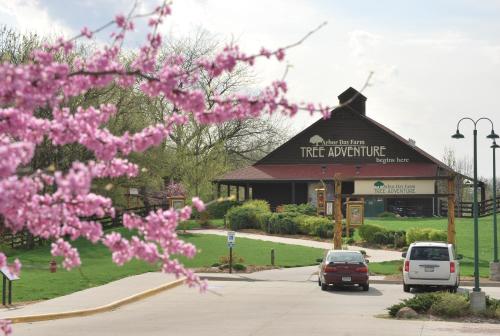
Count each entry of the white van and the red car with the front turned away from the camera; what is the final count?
2

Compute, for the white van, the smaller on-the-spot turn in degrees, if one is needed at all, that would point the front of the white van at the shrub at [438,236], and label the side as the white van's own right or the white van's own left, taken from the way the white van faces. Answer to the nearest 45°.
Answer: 0° — it already faces it

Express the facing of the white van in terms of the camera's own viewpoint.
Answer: facing away from the viewer

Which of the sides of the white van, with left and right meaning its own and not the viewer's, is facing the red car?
left

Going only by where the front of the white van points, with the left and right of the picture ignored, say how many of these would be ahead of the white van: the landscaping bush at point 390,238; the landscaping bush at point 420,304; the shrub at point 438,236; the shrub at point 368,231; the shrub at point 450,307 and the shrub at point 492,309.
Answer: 3

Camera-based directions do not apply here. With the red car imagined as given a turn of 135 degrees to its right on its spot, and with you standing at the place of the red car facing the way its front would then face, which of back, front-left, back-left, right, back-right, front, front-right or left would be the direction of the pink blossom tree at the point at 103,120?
front-right

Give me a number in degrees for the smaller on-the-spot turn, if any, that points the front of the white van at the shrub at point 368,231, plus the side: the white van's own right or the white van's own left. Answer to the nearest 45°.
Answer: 0° — it already faces it

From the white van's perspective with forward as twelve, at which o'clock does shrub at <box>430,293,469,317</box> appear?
The shrub is roughly at 6 o'clock from the white van.

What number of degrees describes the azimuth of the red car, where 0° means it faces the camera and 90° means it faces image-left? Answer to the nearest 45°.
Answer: approximately 180°

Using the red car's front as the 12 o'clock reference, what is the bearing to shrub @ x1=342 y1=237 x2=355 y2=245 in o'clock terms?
The shrub is roughly at 12 o'clock from the red car.

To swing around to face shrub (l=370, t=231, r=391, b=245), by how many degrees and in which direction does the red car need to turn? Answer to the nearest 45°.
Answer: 0° — it already faces it
